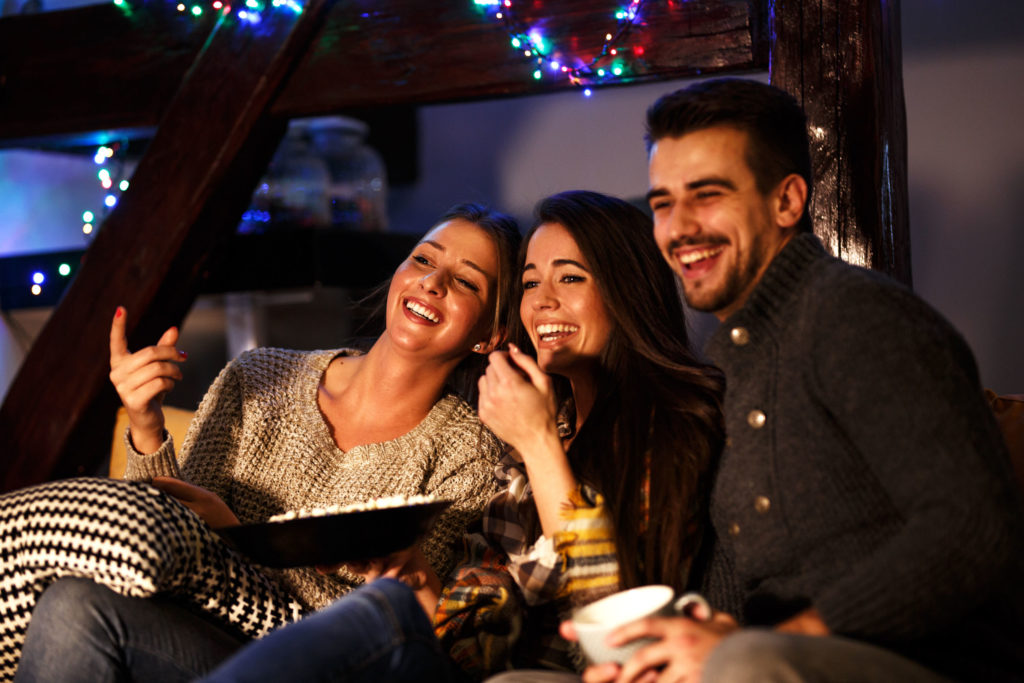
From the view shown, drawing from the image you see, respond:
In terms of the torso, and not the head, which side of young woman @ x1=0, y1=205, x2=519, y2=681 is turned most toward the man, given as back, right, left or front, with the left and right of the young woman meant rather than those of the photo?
left

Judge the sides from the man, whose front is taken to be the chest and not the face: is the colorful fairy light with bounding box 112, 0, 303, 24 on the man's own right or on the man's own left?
on the man's own right

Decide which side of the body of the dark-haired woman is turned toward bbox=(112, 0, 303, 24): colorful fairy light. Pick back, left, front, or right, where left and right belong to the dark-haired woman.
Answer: right

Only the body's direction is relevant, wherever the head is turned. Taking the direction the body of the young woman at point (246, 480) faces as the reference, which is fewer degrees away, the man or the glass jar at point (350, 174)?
the man

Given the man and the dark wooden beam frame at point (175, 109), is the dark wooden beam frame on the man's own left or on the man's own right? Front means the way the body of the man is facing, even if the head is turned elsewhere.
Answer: on the man's own right

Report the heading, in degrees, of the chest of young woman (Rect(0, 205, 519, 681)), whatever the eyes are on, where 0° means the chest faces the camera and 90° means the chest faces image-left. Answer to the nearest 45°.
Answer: approximately 45°
